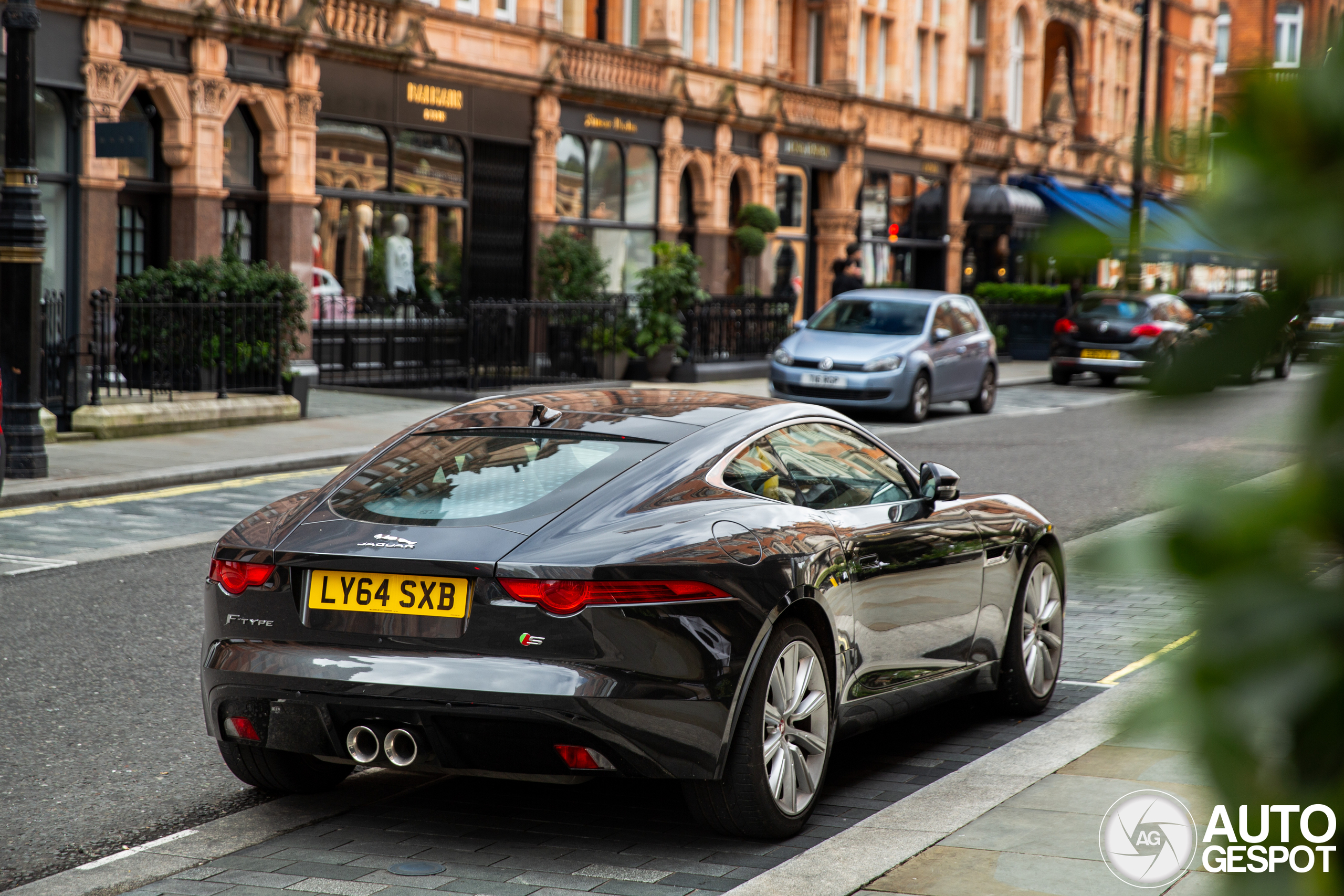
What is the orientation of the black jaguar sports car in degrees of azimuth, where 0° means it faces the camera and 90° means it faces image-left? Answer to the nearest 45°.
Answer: approximately 225°

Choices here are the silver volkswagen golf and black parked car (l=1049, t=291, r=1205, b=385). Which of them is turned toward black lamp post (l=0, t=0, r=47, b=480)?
the silver volkswagen golf

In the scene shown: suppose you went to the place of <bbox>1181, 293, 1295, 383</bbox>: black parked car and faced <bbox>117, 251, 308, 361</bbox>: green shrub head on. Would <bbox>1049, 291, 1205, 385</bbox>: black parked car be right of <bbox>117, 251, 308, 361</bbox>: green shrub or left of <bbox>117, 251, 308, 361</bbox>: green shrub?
right

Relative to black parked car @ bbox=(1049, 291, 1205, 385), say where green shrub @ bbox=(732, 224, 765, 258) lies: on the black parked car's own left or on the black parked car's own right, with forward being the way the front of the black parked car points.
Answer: on the black parked car's own left

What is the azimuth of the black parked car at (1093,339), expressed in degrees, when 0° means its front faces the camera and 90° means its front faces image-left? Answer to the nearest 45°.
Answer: approximately 225°

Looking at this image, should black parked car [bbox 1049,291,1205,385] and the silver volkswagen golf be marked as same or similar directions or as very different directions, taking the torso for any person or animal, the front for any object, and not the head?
very different directions

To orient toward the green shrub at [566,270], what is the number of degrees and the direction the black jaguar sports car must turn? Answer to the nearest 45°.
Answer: approximately 45° to its left

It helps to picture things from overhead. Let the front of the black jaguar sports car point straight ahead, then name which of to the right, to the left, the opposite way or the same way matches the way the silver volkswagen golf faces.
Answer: the opposite way

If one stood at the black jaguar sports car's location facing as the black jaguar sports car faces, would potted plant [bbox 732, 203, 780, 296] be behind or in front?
in front

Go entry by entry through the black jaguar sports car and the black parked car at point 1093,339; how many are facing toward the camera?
0

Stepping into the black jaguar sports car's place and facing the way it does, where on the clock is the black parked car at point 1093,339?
The black parked car is roughly at 11 o'clock from the black jaguar sports car.

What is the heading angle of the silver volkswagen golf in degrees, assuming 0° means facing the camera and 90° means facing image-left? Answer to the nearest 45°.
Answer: approximately 45°
